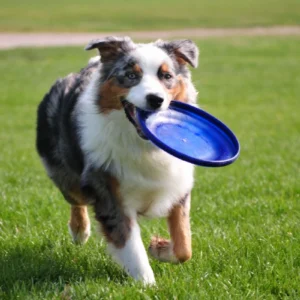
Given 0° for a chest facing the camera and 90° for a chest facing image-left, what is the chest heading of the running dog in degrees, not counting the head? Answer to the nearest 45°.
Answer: approximately 315°
